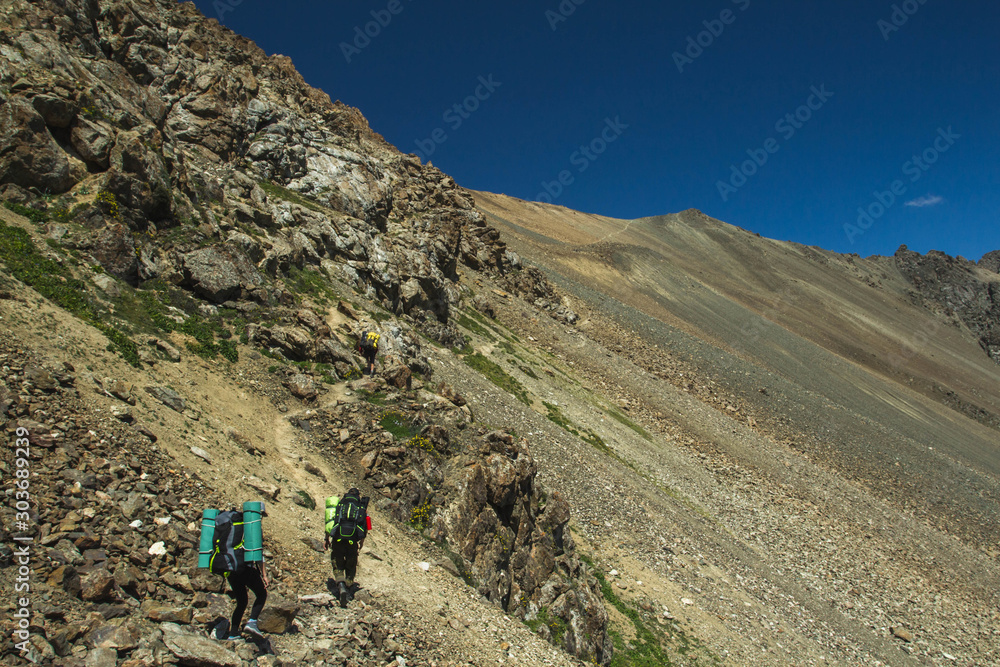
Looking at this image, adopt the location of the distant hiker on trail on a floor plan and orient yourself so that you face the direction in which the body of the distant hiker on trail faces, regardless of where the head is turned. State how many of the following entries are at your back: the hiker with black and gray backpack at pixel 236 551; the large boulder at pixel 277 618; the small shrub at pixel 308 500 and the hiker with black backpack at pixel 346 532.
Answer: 4

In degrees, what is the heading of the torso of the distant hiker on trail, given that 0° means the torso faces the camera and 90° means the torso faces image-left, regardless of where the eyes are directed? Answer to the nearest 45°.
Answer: approximately 180°

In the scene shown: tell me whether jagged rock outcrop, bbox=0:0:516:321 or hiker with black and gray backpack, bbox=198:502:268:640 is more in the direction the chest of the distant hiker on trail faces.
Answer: the jagged rock outcrop

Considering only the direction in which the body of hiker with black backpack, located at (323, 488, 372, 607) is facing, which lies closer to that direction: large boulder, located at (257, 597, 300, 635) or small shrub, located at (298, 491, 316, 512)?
the small shrub

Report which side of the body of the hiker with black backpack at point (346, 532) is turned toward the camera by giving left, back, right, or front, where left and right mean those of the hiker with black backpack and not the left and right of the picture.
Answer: back

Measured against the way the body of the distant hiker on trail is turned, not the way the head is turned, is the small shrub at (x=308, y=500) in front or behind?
behind

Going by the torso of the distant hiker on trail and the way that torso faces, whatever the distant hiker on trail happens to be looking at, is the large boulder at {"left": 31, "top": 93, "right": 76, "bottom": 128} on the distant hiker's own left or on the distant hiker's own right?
on the distant hiker's own left

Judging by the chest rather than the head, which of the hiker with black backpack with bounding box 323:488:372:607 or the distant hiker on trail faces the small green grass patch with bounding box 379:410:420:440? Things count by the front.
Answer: the hiker with black backpack

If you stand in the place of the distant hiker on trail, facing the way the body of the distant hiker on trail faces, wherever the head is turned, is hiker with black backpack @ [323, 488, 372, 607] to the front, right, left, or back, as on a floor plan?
back

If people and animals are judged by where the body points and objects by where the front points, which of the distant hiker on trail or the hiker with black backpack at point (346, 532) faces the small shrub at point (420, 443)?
the hiker with black backpack

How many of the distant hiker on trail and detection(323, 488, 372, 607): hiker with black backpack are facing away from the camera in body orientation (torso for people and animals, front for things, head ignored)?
2
